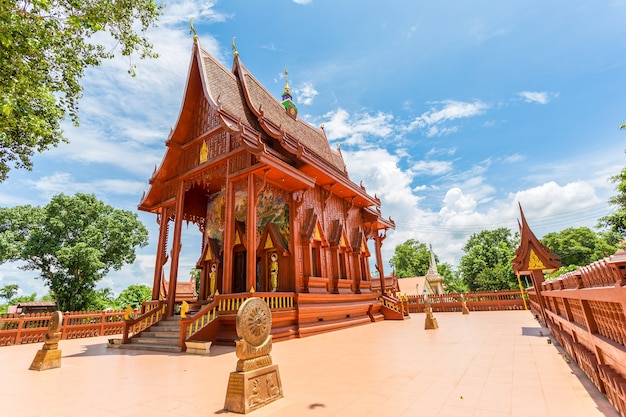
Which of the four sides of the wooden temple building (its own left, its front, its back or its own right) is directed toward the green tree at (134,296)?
right

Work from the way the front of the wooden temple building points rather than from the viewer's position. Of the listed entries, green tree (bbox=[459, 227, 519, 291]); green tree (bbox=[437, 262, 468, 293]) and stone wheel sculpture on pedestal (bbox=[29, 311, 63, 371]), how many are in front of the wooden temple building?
1

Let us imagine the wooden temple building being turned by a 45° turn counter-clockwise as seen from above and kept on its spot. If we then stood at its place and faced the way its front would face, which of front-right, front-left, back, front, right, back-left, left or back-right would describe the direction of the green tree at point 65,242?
back-right

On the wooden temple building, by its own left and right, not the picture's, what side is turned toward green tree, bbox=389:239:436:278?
back

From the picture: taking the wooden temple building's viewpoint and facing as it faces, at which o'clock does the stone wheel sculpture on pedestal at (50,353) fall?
The stone wheel sculpture on pedestal is roughly at 12 o'clock from the wooden temple building.

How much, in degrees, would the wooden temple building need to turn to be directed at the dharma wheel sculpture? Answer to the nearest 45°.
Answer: approximately 45° to its left

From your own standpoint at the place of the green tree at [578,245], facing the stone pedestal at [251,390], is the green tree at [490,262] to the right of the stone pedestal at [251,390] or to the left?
right

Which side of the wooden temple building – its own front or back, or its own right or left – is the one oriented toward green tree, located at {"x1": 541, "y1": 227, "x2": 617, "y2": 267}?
back

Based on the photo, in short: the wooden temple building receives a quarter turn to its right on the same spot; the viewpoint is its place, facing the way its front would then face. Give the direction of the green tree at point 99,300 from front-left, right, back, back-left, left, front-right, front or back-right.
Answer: front

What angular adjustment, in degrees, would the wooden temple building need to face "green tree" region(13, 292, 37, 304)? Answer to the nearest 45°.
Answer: approximately 90° to its right

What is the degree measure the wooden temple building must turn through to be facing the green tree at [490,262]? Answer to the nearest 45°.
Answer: approximately 180°

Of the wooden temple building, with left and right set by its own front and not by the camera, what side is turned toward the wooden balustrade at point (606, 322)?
left

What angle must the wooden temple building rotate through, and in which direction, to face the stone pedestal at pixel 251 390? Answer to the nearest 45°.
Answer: approximately 45° to its left

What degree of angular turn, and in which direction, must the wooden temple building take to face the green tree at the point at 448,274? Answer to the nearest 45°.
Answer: approximately 180°
